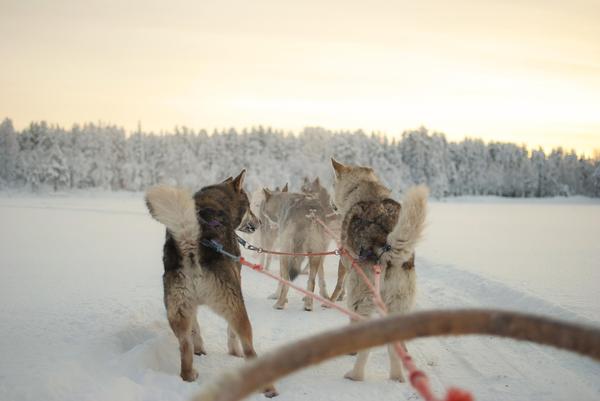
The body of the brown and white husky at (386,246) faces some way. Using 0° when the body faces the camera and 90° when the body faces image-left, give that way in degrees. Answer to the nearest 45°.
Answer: approximately 135°

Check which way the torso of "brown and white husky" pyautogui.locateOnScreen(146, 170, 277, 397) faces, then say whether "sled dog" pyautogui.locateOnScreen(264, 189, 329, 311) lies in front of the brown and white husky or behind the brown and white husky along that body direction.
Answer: in front

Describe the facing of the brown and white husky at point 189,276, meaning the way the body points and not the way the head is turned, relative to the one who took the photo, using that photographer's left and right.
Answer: facing away from the viewer and to the right of the viewer

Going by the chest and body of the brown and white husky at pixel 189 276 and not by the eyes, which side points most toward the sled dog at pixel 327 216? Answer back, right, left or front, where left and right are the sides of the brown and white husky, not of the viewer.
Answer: front

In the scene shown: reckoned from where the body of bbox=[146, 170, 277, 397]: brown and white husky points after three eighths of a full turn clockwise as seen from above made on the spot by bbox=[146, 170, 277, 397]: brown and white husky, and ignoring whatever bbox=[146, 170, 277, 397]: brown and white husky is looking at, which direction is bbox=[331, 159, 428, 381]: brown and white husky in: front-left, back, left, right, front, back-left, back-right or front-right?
left

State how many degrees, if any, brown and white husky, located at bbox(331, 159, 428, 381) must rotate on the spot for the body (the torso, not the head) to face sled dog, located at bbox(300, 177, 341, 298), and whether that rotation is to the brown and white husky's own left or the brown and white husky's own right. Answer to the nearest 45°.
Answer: approximately 45° to the brown and white husky's own right
